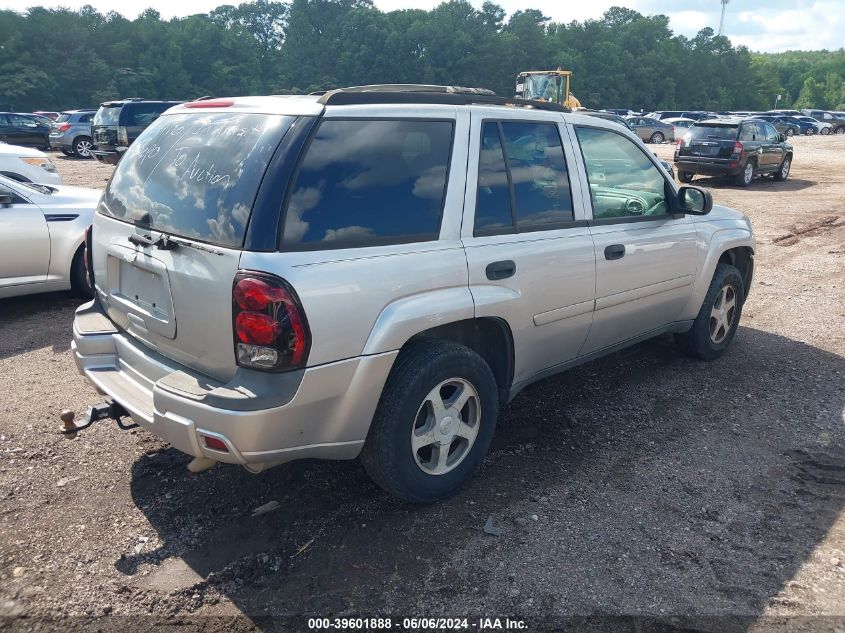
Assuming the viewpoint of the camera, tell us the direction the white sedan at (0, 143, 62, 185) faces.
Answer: facing to the right of the viewer

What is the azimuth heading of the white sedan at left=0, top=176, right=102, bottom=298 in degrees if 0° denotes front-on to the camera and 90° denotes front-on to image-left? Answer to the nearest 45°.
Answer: approximately 270°

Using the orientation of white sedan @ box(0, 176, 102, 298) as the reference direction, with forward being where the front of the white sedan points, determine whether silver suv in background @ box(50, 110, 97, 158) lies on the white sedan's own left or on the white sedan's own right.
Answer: on the white sedan's own left

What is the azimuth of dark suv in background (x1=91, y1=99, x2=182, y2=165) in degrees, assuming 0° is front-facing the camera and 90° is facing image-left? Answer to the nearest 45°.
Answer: approximately 225°

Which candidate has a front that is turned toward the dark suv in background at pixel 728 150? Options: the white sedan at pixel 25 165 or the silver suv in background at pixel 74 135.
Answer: the white sedan

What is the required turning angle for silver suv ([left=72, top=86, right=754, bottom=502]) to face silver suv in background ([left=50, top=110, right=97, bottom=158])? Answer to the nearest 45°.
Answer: approximately 90° to its left

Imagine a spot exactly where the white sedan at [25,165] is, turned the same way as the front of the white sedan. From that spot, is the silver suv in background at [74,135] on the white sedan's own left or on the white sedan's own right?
on the white sedan's own left

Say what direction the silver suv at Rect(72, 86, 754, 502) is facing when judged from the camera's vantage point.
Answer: facing away from the viewer and to the right of the viewer

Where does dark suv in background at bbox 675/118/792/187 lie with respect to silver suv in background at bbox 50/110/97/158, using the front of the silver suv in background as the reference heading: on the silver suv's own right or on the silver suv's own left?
on the silver suv's own right

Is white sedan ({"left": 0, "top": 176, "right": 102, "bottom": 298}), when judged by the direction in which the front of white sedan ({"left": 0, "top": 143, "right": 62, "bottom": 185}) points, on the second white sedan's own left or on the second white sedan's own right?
on the second white sedan's own right

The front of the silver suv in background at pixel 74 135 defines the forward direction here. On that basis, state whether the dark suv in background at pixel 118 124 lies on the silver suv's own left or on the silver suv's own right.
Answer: on the silver suv's own right

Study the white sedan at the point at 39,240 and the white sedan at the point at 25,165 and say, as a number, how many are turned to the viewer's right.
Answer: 2
